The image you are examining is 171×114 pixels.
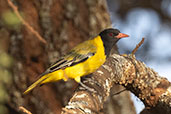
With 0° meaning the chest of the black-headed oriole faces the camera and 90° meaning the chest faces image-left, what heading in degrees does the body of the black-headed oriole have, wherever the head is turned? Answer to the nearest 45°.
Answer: approximately 270°
